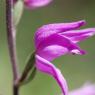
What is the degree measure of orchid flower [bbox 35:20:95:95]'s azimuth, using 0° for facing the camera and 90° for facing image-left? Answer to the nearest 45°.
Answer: approximately 270°
